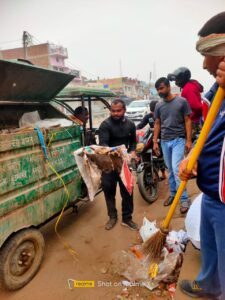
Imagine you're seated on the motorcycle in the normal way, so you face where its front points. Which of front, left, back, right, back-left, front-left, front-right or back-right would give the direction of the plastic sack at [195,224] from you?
front-left

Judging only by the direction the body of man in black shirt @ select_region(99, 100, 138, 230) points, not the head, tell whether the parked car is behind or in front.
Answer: behind

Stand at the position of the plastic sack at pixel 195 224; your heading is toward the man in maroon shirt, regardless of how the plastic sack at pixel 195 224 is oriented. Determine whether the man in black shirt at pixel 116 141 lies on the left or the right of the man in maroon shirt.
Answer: left

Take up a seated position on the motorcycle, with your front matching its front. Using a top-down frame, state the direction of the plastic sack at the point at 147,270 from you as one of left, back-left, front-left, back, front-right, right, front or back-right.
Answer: front-left

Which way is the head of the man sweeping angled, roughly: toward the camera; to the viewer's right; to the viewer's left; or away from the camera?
to the viewer's left

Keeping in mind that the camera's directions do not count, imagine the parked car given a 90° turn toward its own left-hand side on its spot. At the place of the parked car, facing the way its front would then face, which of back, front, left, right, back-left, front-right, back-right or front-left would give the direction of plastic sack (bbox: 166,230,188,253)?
front-right

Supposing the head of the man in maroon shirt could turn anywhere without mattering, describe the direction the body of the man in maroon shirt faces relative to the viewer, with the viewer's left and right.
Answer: facing to the left of the viewer

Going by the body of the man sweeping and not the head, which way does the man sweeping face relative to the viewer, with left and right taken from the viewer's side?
facing to the left of the viewer

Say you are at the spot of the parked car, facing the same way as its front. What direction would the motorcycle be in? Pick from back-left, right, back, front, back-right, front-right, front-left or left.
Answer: front-left

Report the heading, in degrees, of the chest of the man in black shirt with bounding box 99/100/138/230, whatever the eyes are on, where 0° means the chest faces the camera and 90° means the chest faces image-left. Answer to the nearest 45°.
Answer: approximately 0°

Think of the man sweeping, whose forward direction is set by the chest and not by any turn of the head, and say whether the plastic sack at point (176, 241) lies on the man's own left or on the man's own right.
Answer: on the man's own right

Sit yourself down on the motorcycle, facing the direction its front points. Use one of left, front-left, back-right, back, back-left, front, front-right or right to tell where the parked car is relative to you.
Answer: back-right
